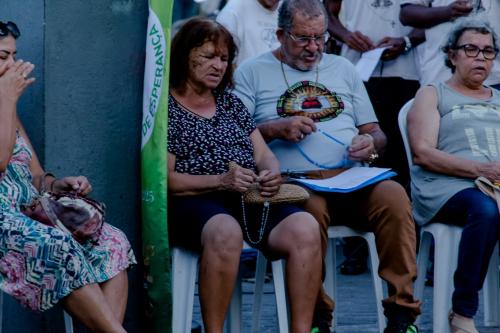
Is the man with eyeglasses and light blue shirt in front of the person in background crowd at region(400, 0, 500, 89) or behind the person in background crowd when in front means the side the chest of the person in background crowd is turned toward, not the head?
in front

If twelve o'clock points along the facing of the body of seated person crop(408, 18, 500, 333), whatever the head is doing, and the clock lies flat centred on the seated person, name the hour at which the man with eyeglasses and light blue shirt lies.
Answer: The man with eyeglasses and light blue shirt is roughly at 4 o'clock from the seated person.

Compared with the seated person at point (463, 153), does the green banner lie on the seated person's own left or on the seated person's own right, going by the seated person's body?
on the seated person's own right

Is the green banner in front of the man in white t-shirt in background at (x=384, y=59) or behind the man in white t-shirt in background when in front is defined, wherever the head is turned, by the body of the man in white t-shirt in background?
in front

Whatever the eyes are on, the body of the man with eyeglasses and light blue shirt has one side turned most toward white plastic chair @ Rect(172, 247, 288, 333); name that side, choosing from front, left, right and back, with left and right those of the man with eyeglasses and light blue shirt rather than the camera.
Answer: right

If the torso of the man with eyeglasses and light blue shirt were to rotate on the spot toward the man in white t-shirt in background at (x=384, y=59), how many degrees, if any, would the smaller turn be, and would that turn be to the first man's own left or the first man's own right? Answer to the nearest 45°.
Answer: approximately 135° to the first man's own left

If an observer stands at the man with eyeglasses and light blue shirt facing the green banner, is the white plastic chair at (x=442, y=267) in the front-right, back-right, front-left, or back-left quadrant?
back-left

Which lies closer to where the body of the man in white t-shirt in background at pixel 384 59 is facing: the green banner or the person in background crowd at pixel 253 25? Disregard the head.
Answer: the green banner

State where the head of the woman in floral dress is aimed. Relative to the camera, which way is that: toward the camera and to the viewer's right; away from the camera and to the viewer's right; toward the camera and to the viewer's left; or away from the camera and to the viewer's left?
toward the camera and to the viewer's right

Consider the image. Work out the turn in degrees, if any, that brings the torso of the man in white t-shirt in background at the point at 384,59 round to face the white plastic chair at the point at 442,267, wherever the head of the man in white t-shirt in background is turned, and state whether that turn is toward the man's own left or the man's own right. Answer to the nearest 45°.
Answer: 0° — they already face it
